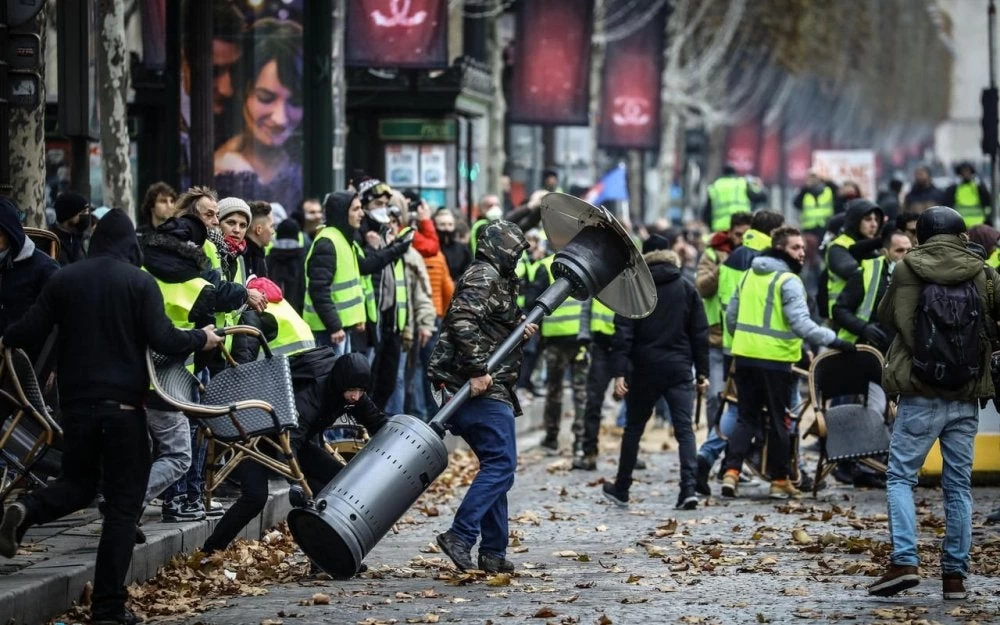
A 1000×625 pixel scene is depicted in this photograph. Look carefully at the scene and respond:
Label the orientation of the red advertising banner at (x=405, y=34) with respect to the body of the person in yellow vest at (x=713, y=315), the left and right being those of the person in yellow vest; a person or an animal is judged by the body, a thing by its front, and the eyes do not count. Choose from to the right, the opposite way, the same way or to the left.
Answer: to the right

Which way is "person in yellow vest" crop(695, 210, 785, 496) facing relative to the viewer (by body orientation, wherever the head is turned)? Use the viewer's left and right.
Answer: facing to the right of the viewer

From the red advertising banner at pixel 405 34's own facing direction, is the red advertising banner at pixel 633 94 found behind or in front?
behind
